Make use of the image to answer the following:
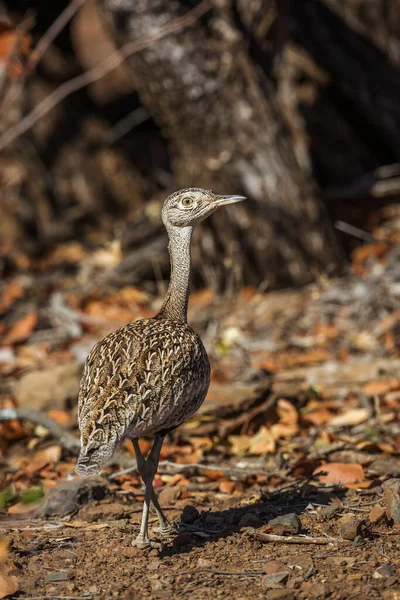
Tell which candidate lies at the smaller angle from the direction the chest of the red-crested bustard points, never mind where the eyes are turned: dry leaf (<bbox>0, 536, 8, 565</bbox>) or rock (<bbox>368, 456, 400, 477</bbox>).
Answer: the rock

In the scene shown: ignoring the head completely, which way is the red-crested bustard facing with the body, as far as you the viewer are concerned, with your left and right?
facing away from the viewer and to the right of the viewer

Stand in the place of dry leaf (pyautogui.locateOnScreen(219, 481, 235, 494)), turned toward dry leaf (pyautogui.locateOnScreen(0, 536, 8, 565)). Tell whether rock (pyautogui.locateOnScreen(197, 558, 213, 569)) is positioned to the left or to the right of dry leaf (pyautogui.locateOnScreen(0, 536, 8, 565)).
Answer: left

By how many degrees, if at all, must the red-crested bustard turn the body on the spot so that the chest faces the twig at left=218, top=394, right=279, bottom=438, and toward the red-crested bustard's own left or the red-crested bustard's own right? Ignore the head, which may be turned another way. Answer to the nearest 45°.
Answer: approximately 45° to the red-crested bustard's own left

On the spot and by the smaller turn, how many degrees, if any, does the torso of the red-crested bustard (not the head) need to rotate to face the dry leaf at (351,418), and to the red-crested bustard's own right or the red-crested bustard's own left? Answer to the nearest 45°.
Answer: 0° — it already faces it

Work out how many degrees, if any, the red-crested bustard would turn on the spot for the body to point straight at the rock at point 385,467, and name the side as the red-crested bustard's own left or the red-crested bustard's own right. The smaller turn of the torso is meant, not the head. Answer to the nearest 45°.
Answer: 0° — it already faces it

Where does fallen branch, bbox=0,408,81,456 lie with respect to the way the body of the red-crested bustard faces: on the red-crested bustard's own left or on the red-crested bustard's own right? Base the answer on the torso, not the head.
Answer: on the red-crested bustard's own left

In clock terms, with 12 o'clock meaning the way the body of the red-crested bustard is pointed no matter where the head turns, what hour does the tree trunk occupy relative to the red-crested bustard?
The tree trunk is roughly at 11 o'clock from the red-crested bustard.

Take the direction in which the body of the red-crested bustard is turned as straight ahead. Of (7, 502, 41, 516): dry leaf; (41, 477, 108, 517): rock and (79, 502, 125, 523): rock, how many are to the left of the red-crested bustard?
3

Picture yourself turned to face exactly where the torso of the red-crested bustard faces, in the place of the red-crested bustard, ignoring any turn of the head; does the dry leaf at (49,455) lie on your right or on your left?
on your left
